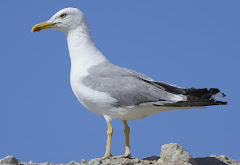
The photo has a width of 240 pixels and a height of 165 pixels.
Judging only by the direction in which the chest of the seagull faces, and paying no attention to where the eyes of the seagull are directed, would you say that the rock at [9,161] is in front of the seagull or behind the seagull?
in front

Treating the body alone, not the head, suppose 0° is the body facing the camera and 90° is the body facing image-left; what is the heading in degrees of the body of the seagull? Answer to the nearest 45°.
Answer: approximately 90°
